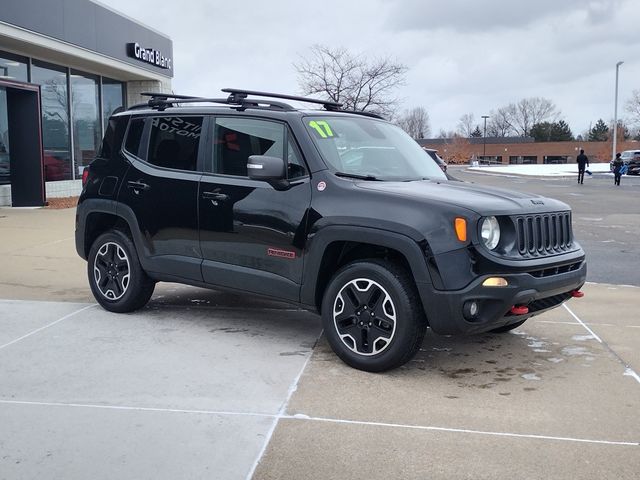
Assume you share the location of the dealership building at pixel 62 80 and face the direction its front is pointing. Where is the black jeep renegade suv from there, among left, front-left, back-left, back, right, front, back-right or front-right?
front-right

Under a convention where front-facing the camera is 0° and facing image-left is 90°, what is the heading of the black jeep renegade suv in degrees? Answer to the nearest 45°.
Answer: approximately 315°

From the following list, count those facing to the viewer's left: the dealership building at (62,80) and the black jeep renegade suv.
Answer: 0

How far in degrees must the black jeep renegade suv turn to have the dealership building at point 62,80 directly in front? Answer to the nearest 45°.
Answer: approximately 180°

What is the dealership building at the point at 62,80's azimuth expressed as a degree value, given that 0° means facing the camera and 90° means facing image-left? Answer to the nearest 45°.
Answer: approximately 315°
